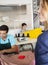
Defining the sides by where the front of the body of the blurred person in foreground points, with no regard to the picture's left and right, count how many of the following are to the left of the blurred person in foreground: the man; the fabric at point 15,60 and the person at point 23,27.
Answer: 0

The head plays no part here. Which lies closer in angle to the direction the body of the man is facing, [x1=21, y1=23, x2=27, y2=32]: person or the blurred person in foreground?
the blurred person in foreground

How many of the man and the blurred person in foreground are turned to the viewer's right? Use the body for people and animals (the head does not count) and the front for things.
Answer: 0

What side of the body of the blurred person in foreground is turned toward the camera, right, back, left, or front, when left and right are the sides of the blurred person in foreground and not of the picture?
left

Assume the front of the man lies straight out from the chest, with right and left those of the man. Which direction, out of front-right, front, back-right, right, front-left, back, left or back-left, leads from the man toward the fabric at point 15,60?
front-left

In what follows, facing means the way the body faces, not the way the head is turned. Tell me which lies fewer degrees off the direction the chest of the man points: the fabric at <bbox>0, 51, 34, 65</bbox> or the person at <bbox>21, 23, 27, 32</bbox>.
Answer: the fabric
